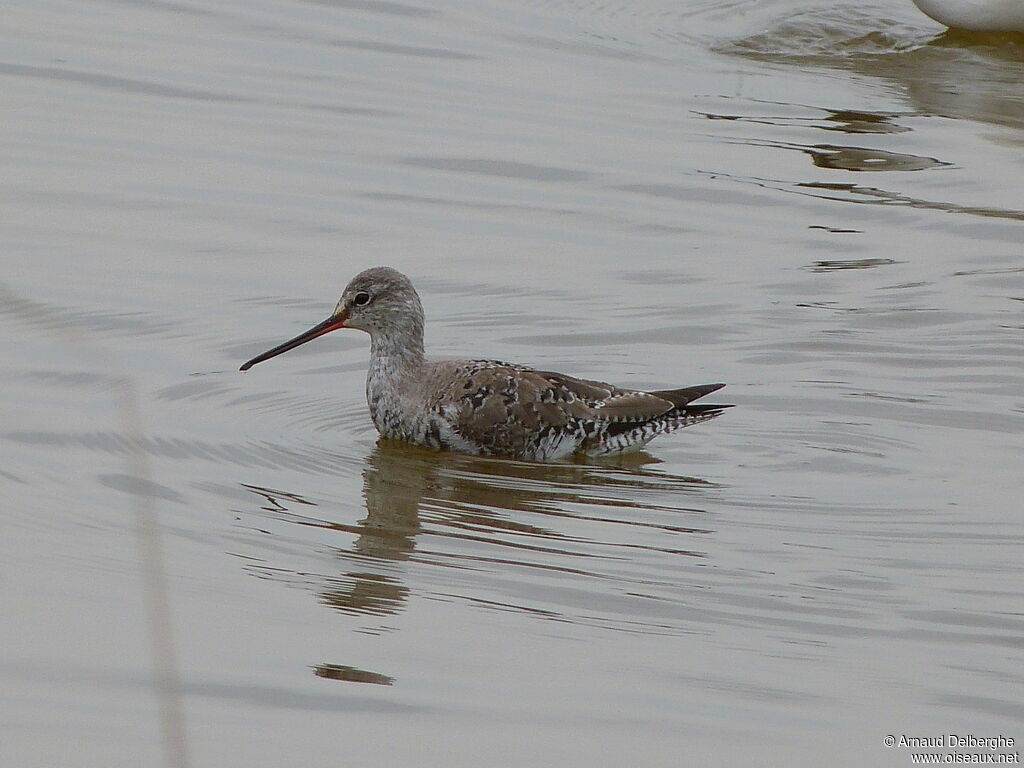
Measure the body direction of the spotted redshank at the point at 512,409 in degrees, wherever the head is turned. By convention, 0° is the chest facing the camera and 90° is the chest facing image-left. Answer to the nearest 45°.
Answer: approximately 90°

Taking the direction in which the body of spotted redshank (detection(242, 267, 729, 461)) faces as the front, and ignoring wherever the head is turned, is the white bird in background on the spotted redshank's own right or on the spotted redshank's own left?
on the spotted redshank's own right
